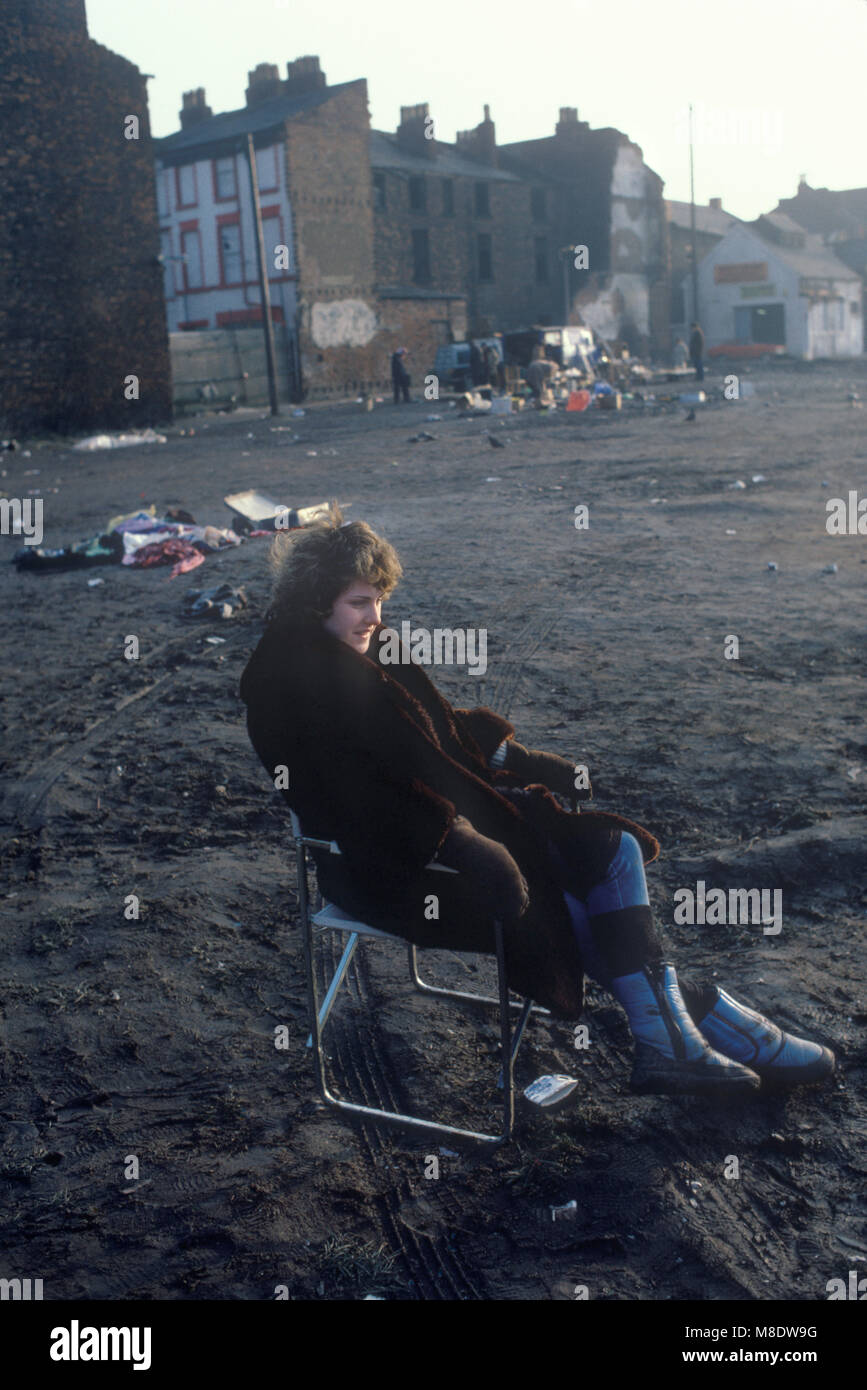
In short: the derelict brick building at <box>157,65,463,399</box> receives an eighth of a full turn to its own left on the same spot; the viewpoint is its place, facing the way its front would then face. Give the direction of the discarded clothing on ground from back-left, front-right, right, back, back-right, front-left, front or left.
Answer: front

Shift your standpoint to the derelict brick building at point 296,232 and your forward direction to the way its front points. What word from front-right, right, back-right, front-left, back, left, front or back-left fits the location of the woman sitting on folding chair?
front-left

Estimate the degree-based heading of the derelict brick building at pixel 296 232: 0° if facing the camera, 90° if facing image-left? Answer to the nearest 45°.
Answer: approximately 45°

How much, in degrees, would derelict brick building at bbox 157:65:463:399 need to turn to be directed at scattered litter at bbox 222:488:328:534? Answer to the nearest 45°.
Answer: approximately 45° to its left

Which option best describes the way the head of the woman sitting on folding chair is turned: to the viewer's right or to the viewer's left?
to the viewer's right

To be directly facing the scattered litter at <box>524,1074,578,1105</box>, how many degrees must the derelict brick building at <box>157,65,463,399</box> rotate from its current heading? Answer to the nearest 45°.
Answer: approximately 45° to its left

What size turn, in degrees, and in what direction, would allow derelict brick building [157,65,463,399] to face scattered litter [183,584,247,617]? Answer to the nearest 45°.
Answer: approximately 45° to its left

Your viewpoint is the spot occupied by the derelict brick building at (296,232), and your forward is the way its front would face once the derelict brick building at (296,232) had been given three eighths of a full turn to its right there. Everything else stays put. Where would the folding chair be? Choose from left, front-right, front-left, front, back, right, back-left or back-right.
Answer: back
